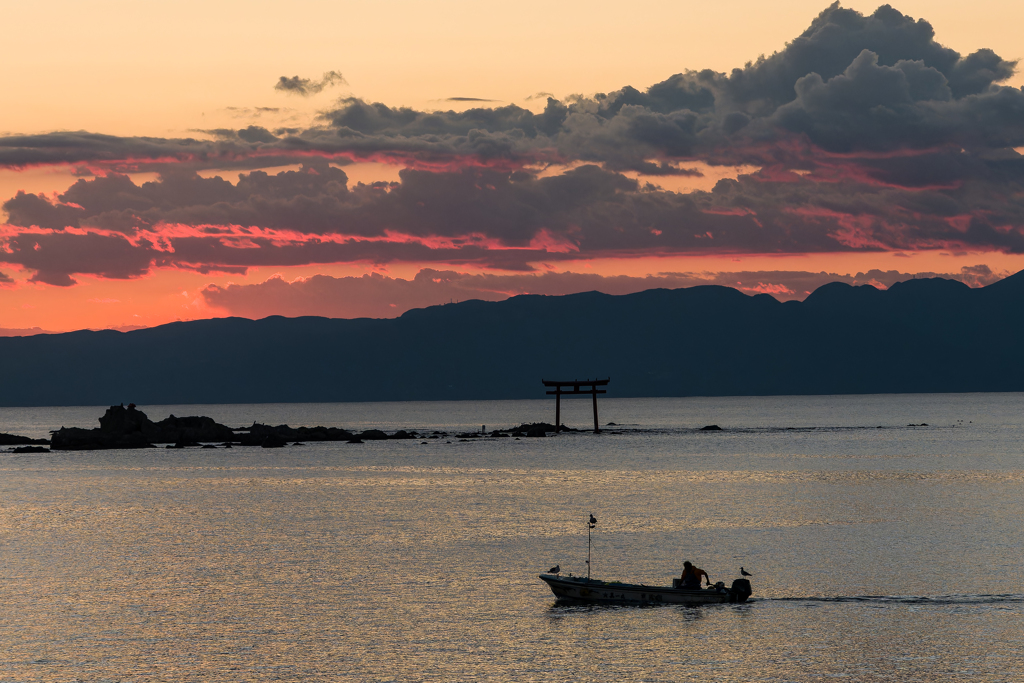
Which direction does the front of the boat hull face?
to the viewer's left
